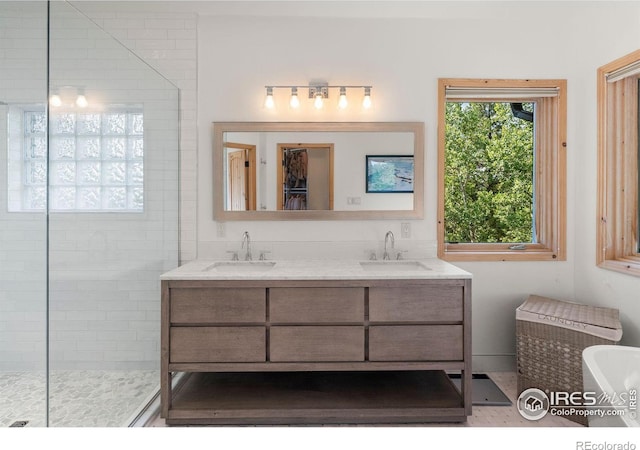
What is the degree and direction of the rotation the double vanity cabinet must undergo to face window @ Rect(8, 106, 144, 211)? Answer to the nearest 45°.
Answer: approximately 90° to its right

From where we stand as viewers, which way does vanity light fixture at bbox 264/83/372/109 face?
facing the viewer

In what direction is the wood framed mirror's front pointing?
toward the camera

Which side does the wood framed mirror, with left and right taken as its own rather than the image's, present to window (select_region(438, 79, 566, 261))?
left

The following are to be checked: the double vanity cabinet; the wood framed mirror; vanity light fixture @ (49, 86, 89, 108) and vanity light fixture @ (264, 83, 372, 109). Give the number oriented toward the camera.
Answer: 4

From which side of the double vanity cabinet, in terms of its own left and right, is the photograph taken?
front

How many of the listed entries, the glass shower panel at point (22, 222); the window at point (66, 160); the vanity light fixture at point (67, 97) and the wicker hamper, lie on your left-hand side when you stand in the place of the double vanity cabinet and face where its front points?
1

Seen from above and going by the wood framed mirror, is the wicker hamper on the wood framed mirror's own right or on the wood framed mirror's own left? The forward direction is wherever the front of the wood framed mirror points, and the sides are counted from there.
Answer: on the wood framed mirror's own left
